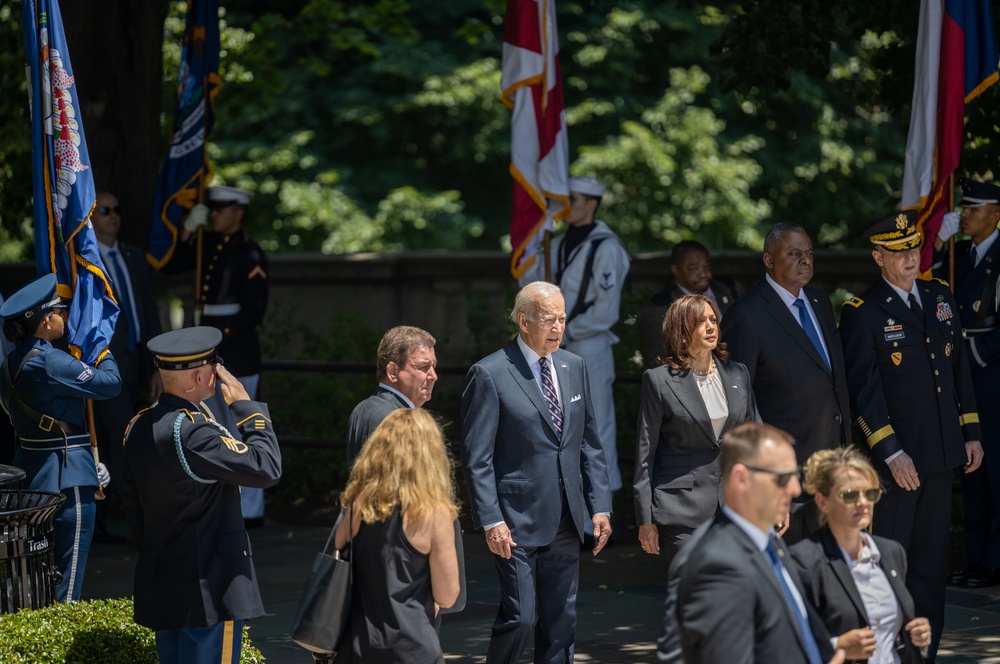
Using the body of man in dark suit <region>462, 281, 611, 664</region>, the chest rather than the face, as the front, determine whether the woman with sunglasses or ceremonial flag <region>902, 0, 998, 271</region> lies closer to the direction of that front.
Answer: the woman with sunglasses

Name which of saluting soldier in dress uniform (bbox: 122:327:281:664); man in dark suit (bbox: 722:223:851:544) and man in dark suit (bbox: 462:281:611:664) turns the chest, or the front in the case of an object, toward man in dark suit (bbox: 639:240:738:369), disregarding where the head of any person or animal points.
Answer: the saluting soldier in dress uniform

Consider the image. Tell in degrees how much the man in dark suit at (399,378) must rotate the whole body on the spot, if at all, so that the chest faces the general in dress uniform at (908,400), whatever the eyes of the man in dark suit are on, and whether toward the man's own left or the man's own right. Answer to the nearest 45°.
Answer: approximately 45° to the man's own left

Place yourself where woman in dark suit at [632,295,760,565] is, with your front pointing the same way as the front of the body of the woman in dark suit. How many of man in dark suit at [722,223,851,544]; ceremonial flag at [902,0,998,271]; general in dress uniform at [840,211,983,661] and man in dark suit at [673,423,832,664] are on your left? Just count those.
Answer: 3

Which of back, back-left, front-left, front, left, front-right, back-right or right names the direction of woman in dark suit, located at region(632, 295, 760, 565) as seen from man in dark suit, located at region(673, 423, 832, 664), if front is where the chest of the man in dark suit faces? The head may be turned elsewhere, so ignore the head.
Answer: back-left

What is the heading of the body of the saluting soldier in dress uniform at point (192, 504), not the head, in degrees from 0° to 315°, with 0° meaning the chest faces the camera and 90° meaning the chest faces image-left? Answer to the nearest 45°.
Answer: approximately 225°

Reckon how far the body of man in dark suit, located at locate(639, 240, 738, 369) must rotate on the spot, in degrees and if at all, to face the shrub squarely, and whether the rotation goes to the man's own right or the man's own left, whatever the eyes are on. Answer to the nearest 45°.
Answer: approximately 90° to the man's own right

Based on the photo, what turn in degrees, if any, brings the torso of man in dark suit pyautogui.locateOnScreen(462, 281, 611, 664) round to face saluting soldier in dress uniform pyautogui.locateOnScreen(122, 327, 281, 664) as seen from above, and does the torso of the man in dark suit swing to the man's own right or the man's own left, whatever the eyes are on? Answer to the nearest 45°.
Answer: approximately 90° to the man's own right

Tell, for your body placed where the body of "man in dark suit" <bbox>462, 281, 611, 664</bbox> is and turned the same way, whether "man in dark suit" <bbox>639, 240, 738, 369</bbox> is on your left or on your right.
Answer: on your left

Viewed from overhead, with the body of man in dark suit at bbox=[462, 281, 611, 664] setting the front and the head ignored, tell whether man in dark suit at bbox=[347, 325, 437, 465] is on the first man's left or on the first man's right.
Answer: on the first man's right

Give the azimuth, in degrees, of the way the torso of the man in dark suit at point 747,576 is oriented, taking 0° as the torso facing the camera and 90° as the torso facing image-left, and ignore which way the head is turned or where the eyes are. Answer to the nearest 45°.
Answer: approximately 315°

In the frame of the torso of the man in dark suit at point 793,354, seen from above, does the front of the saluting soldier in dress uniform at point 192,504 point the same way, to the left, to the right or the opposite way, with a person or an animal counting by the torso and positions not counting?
to the left
